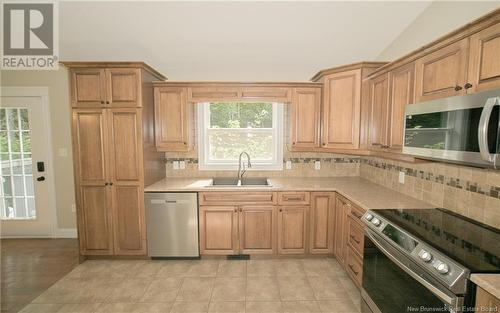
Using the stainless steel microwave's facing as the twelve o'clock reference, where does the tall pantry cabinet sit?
The tall pantry cabinet is roughly at 1 o'clock from the stainless steel microwave.

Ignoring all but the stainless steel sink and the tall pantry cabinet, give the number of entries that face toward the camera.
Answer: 2

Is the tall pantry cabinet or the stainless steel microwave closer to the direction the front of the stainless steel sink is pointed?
the stainless steel microwave

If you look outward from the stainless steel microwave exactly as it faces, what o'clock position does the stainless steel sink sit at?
The stainless steel sink is roughly at 2 o'clock from the stainless steel microwave.

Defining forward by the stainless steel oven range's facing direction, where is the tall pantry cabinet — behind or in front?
in front

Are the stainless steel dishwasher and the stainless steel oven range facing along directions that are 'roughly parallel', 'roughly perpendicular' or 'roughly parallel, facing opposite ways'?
roughly perpendicular

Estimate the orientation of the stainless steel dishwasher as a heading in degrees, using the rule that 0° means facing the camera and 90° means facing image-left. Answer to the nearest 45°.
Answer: approximately 0°

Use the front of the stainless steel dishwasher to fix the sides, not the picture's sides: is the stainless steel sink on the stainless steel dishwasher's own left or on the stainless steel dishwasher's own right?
on the stainless steel dishwasher's own left

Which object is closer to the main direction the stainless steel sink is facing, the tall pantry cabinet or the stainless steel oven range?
the stainless steel oven range

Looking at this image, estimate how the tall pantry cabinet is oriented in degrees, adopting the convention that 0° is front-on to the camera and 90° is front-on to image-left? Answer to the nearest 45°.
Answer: approximately 0°
